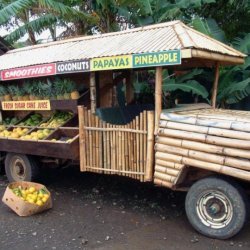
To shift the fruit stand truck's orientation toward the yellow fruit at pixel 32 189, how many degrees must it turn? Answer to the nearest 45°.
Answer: approximately 135° to its right

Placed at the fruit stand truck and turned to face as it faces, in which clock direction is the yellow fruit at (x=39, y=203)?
The yellow fruit is roughly at 4 o'clock from the fruit stand truck.

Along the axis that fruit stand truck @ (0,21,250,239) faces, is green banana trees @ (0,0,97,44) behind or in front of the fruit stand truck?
behind

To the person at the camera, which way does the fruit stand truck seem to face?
facing the viewer and to the right of the viewer
